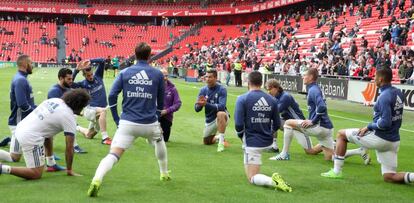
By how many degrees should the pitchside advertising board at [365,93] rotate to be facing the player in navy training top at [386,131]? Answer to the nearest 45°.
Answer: approximately 45° to its left

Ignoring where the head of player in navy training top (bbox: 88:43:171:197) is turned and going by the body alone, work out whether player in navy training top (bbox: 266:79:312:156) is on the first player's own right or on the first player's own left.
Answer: on the first player's own right

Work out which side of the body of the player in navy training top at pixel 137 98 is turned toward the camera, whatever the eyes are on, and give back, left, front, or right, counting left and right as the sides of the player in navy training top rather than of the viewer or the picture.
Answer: back

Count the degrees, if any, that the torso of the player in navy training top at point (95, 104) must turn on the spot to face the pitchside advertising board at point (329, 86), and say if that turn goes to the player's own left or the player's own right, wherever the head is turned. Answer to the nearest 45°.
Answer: approximately 90° to the player's own left

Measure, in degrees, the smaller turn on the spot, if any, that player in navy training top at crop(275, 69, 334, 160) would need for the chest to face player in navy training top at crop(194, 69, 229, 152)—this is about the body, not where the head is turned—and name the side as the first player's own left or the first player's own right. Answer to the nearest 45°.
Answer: approximately 45° to the first player's own right

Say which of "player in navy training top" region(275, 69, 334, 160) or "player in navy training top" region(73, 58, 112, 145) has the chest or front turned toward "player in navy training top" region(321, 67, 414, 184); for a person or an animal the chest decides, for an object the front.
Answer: "player in navy training top" region(73, 58, 112, 145)

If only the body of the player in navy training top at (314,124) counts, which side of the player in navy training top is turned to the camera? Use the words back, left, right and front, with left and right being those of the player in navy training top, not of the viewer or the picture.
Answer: left

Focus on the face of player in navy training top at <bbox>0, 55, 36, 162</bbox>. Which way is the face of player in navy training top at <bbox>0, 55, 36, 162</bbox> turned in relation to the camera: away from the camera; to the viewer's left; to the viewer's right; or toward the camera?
to the viewer's right
